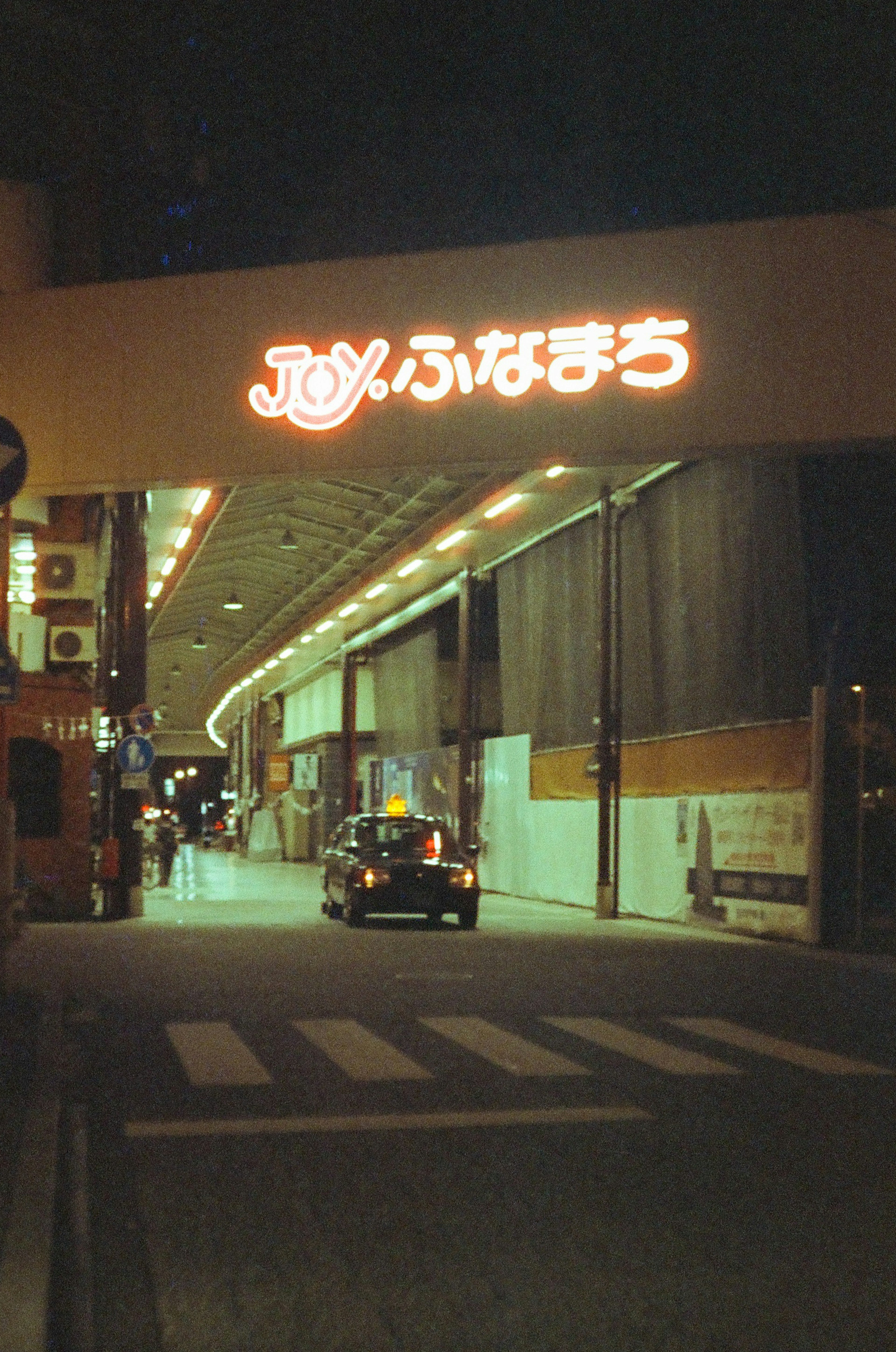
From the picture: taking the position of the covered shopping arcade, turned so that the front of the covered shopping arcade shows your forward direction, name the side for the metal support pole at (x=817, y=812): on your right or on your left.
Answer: on your left

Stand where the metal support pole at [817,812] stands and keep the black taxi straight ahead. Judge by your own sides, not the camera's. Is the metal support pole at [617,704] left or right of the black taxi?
right

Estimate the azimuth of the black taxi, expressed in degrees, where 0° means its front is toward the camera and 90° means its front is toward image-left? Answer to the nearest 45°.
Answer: approximately 0°

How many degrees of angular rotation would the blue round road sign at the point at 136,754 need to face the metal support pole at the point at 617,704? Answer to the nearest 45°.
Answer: approximately 90° to its left
